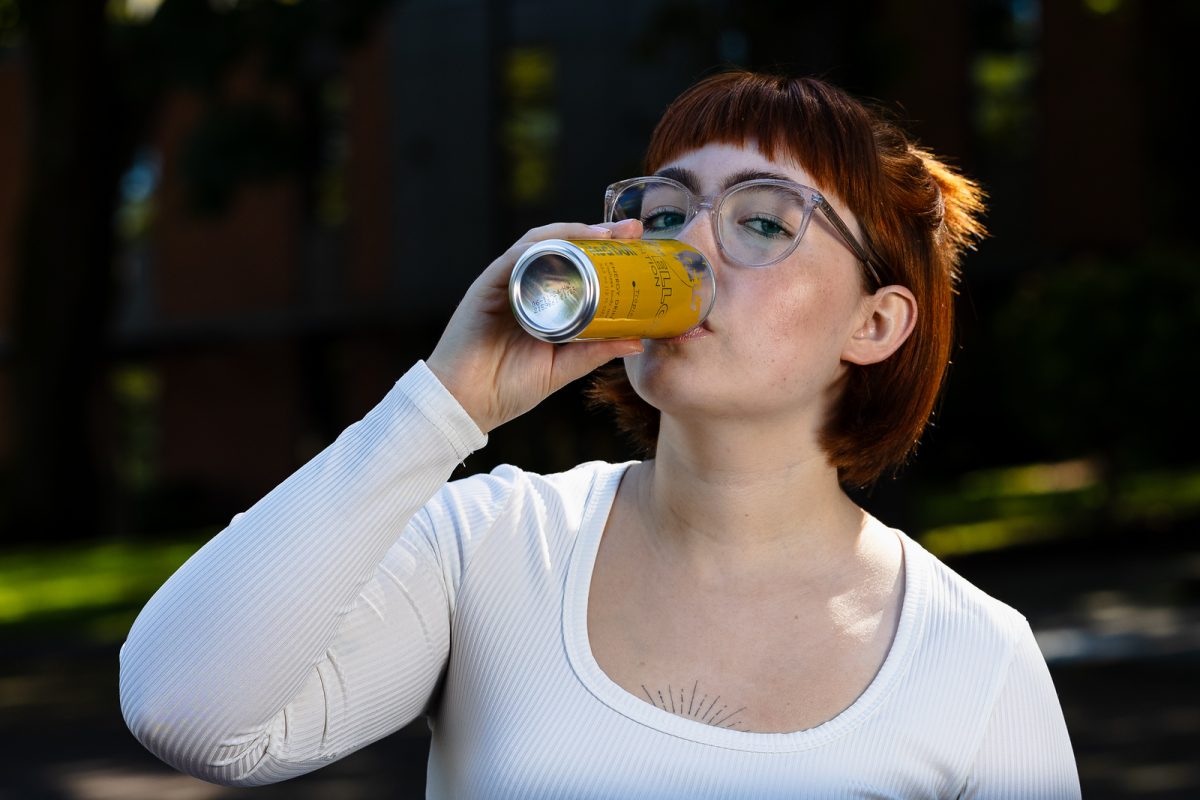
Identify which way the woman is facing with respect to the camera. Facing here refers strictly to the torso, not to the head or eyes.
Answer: toward the camera

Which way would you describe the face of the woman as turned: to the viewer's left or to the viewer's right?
to the viewer's left

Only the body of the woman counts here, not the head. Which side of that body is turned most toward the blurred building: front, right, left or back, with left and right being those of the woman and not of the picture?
back
